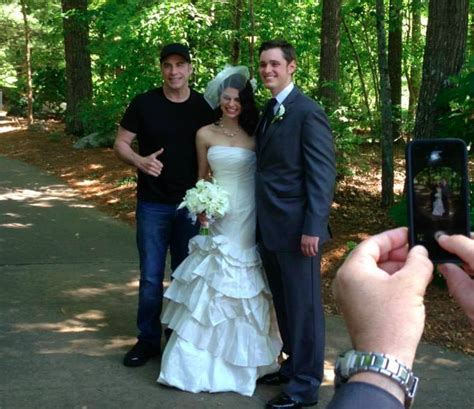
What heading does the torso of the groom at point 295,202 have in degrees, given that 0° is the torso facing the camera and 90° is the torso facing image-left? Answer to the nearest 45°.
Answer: approximately 45°

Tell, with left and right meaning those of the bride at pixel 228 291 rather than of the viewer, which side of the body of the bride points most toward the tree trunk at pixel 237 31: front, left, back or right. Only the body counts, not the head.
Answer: back

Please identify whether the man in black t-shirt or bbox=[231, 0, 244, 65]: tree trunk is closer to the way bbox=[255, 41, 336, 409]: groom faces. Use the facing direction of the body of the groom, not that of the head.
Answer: the man in black t-shirt

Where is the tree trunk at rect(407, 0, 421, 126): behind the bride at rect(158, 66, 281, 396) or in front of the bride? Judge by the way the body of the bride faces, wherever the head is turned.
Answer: behind

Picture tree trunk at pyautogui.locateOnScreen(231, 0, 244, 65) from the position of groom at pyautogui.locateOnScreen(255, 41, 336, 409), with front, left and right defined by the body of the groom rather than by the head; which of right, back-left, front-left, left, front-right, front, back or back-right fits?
back-right

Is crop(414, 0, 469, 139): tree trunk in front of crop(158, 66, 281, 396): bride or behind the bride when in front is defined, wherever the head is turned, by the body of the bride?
behind

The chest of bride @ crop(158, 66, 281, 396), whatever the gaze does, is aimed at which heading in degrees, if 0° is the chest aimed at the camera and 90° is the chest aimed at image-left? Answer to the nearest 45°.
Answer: approximately 0°
